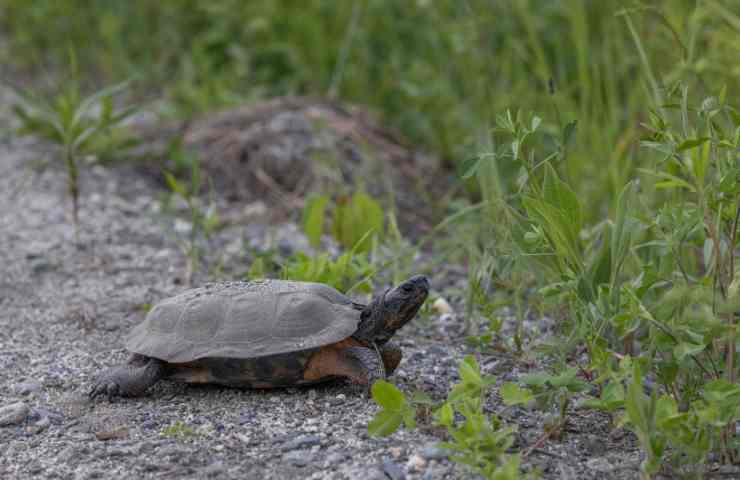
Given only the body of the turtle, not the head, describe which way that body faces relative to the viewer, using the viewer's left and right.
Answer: facing to the right of the viewer

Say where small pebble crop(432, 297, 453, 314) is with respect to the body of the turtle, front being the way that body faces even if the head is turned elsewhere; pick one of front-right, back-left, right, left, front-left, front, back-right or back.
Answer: front-left

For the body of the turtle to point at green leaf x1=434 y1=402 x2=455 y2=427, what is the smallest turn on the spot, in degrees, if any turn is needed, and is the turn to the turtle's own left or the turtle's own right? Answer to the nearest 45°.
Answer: approximately 45° to the turtle's own right

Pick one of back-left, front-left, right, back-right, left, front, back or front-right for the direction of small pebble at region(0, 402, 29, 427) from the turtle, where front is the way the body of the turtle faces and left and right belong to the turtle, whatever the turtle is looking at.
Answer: back

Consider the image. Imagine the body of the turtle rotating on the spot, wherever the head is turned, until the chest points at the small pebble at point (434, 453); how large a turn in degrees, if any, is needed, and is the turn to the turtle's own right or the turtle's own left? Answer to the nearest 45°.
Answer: approximately 45° to the turtle's own right

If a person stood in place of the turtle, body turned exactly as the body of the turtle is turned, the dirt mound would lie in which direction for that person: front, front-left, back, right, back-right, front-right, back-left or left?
left

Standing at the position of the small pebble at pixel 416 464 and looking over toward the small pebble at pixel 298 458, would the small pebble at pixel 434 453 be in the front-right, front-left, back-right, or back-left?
back-right

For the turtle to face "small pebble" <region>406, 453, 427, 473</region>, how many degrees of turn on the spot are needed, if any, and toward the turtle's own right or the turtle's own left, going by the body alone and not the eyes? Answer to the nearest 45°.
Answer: approximately 45° to the turtle's own right
